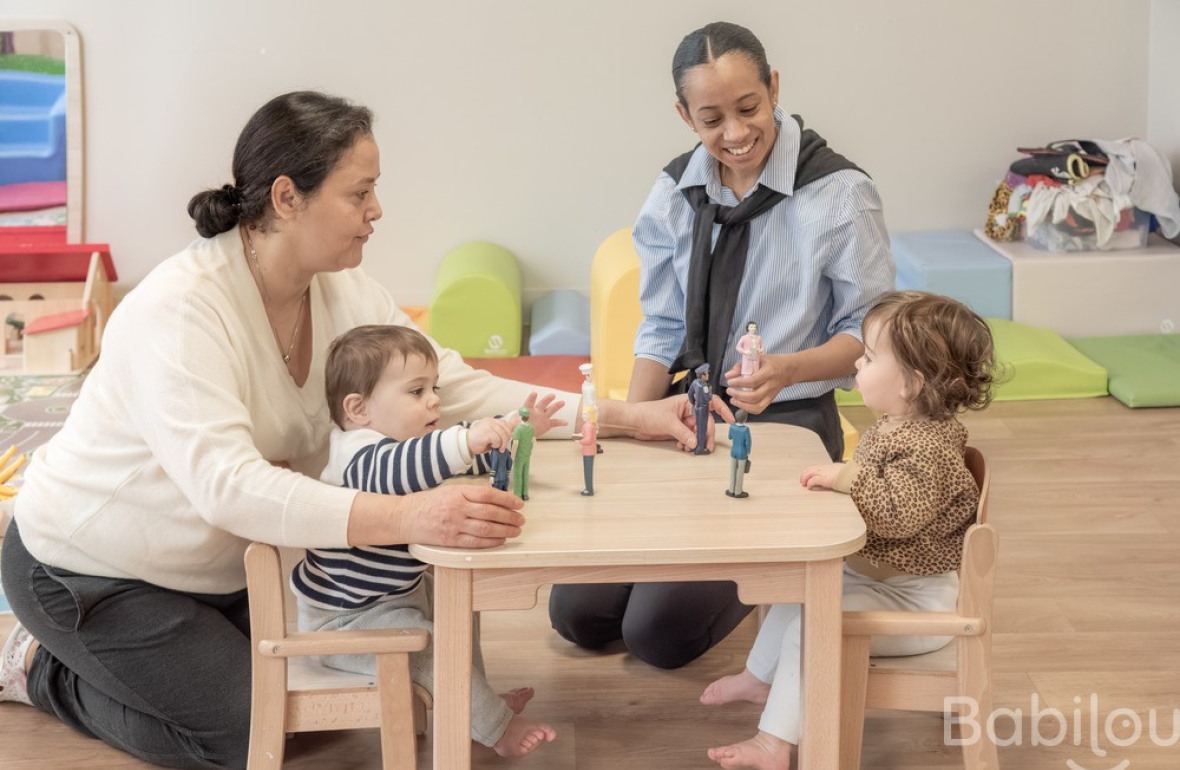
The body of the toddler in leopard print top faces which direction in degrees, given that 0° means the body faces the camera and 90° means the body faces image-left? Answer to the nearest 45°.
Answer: approximately 90°

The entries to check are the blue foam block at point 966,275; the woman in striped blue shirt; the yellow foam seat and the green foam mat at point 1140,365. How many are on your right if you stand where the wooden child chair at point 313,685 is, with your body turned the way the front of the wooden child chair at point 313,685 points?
0

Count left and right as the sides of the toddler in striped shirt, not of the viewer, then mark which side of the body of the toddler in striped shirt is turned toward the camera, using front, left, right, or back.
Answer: right

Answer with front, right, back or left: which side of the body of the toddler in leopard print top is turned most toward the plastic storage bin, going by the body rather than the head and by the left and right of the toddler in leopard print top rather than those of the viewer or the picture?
right

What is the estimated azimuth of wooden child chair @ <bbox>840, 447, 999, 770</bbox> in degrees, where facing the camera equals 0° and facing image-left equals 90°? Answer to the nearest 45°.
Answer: approximately 90°

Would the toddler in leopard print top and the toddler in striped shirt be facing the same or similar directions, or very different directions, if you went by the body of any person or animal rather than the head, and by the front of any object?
very different directions

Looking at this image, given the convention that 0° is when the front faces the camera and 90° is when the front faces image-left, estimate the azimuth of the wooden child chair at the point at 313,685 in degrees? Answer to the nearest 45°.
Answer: approximately 270°

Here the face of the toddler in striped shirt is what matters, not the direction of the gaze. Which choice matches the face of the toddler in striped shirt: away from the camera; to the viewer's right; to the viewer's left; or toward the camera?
to the viewer's right

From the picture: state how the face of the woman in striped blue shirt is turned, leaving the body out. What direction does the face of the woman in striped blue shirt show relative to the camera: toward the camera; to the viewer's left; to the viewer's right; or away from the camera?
toward the camera
